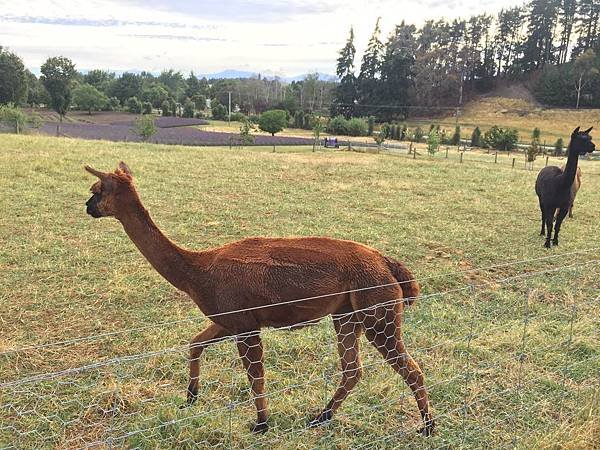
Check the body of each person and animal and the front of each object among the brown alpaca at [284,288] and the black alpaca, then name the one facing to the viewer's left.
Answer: the brown alpaca

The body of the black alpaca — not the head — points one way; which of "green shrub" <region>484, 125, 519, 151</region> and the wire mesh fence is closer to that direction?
the wire mesh fence

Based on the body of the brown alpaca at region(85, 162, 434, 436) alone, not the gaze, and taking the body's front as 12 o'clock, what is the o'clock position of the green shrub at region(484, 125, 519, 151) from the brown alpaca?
The green shrub is roughly at 4 o'clock from the brown alpaca.

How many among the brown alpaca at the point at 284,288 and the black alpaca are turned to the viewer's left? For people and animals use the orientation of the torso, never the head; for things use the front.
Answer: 1

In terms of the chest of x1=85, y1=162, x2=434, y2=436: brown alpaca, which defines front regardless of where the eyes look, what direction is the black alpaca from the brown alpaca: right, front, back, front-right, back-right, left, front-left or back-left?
back-right

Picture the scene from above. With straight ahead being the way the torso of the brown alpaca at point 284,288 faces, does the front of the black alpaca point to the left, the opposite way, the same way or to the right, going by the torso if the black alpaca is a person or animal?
to the left

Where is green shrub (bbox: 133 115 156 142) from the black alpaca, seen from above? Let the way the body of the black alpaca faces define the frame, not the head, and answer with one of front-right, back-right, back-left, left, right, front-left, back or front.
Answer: back

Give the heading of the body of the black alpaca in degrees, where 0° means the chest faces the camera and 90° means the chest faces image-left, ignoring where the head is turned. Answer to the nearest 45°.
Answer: approximately 315°

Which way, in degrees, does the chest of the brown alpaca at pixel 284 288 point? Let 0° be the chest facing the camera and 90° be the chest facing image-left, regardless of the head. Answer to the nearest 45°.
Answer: approximately 90°

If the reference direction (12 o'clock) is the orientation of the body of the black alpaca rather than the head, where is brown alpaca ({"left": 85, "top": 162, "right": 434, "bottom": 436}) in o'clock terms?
The brown alpaca is roughly at 2 o'clock from the black alpaca.

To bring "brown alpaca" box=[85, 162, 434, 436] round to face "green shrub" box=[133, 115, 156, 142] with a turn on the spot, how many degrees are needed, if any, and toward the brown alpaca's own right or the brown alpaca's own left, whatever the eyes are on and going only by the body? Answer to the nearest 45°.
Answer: approximately 90° to the brown alpaca's own right

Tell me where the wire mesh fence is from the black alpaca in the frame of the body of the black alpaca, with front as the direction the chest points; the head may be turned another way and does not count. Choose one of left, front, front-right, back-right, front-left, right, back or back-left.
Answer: front-right
